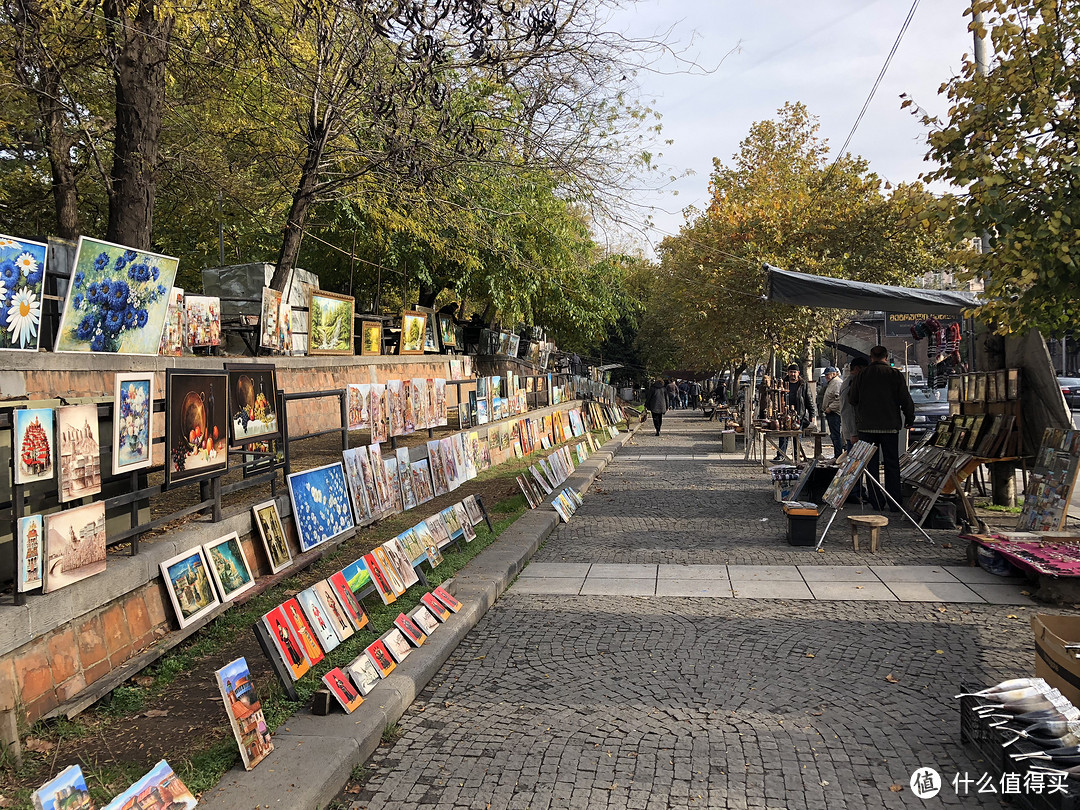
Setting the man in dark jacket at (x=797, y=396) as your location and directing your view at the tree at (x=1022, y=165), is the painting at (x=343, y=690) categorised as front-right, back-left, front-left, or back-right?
front-right

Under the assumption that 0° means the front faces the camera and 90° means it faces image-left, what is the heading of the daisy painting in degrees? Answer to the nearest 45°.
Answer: approximately 315°

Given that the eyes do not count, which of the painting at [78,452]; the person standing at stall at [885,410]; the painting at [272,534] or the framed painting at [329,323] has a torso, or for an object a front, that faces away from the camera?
the person standing at stall

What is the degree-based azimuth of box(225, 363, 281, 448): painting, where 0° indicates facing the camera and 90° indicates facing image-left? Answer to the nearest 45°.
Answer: approximately 315°

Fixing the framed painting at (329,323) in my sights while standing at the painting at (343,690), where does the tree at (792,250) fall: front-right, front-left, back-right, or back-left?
front-right

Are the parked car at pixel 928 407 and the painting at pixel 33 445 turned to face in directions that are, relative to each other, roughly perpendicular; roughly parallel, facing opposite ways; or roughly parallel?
roughly perpendicular

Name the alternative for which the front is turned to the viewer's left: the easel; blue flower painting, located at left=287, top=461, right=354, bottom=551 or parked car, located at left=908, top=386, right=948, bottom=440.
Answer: the easel

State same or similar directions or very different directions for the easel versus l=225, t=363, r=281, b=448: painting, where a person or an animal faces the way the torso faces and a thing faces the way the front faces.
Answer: very different directions

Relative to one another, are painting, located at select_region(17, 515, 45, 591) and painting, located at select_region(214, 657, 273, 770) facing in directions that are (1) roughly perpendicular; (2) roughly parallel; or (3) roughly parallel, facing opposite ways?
roughly parallel

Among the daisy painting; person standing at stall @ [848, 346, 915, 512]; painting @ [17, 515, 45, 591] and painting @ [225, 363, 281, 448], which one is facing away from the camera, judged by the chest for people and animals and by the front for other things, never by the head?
the person standing at stall

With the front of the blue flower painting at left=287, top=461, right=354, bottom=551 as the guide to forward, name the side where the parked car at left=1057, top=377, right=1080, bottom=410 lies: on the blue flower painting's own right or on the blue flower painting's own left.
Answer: on the blue flower painting's own left

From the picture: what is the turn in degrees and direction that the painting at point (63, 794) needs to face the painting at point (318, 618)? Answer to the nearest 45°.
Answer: approximately 90° to its left

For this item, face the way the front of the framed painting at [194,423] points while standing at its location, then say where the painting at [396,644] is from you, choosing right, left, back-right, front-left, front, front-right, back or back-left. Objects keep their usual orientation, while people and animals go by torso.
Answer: front

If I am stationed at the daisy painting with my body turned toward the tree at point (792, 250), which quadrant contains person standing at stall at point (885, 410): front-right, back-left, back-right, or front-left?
front-right

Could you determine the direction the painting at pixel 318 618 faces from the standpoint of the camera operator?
facing the viewer and to the right of the viewer

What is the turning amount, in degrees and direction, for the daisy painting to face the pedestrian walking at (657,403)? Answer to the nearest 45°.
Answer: approximately 90° to its left

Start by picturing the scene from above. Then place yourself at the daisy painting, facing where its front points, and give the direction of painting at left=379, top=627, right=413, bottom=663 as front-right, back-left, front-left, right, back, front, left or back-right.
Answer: front

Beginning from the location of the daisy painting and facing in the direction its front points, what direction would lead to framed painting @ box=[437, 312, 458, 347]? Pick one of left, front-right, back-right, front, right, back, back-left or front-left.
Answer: left

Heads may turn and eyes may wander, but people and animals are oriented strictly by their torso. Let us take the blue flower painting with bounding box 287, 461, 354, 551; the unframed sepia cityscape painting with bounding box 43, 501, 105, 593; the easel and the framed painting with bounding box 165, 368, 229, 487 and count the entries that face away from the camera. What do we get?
0

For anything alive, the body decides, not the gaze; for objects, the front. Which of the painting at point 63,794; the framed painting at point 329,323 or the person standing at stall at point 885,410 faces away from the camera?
the person standing at stall
